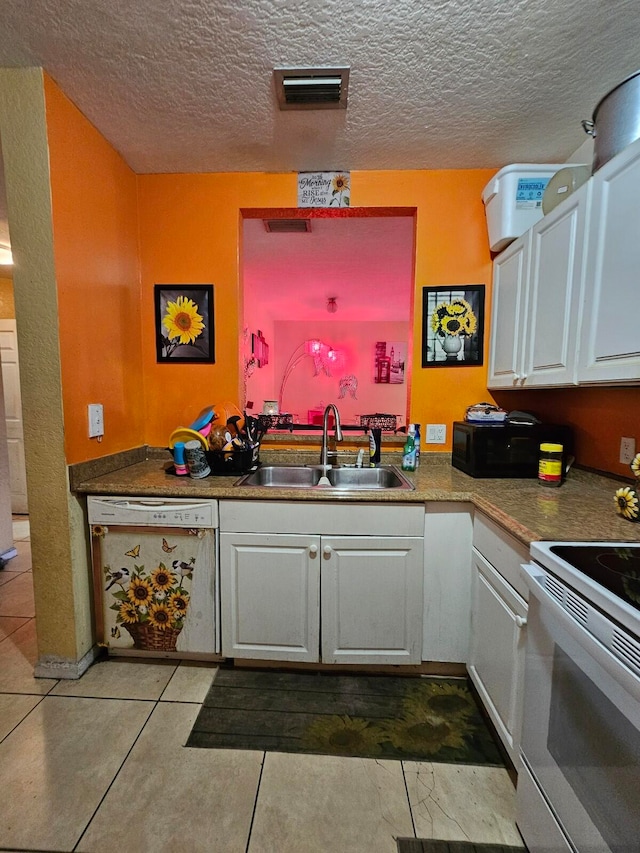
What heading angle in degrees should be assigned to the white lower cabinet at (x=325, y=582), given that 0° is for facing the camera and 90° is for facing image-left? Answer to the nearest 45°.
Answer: approximately 0°

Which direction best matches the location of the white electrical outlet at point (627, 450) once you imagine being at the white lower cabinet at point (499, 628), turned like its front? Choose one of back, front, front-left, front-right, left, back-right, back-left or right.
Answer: back-right

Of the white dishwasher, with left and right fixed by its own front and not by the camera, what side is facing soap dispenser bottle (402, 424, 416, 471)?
left

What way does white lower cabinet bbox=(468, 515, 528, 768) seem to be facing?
to the viewer's left
